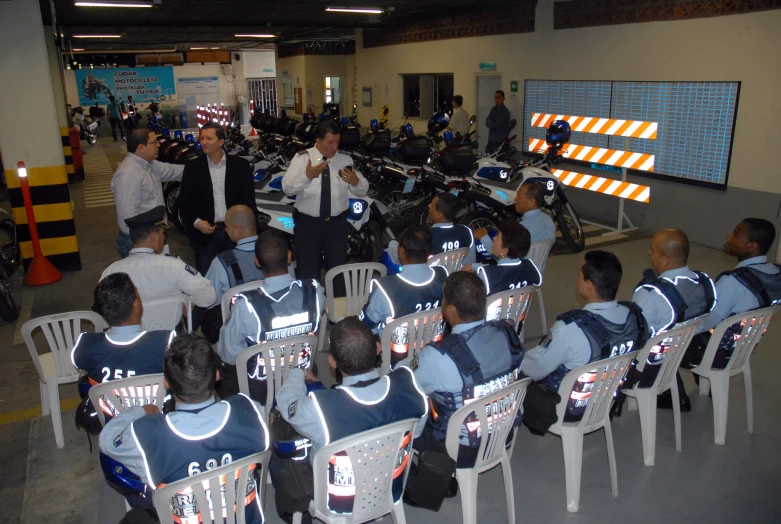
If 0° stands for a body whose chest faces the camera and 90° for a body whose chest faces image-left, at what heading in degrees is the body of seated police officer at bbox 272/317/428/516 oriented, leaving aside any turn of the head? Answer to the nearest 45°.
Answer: approximately 180°

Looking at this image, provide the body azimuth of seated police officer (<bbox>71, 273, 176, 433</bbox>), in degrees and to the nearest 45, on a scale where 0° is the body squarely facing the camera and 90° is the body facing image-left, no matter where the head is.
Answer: approximately 180°

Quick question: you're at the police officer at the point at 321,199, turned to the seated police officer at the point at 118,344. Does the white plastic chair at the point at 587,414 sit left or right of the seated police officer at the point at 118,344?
left

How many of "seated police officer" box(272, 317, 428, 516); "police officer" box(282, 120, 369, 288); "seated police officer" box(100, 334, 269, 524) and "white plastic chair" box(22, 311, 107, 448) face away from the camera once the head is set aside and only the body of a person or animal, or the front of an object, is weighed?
3

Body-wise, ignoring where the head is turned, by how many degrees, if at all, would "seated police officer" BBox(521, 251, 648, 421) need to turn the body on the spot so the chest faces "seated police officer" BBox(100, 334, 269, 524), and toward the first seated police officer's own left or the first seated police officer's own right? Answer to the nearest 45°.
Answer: approximately 90° to the first seated police officer's own left

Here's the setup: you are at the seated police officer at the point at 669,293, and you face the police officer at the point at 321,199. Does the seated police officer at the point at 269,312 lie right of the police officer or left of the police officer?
left

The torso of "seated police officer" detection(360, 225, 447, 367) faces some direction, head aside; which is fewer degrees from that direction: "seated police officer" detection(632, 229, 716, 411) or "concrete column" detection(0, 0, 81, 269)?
the concrete column

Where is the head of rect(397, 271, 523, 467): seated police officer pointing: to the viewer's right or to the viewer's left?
to the viewer's left

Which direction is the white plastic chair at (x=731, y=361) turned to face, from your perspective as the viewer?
facing away from the viewer and to the left of the viewer

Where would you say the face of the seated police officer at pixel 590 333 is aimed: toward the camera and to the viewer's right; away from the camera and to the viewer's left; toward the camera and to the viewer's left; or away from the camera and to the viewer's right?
away from the camera and to the viewer's left

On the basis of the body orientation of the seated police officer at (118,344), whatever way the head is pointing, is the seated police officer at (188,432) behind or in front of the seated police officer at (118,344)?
behind

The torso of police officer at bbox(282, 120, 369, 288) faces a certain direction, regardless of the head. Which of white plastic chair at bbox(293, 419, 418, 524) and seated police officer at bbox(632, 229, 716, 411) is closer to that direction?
the white plastic chair

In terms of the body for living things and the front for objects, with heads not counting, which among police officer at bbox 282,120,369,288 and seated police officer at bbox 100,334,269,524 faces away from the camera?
the seated police officer

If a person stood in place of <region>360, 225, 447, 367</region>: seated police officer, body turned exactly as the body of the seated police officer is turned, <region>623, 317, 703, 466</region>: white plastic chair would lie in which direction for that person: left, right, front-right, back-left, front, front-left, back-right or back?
back-right

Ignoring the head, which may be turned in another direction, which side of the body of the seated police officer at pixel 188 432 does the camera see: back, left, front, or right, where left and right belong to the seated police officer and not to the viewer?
back
